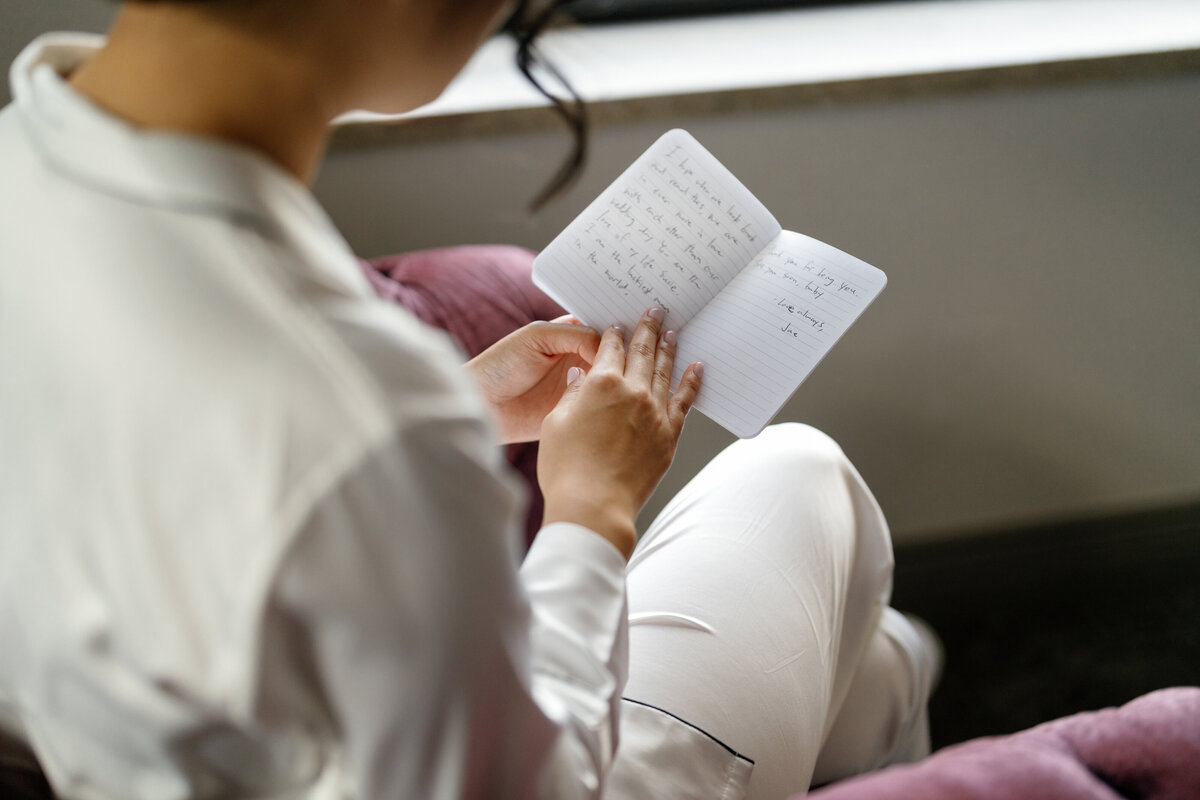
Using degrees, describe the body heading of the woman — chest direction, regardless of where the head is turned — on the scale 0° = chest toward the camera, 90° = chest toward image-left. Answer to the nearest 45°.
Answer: approximately 225°

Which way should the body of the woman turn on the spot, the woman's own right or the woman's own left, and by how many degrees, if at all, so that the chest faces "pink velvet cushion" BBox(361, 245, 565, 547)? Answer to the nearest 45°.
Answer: approximately 45° to the woman's own left
